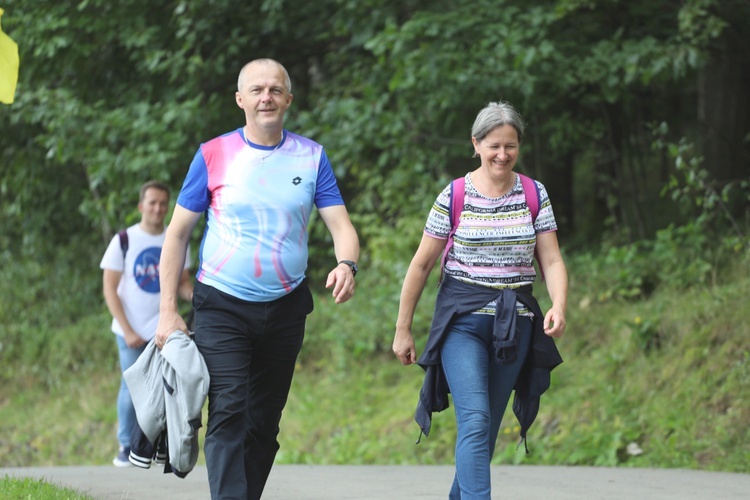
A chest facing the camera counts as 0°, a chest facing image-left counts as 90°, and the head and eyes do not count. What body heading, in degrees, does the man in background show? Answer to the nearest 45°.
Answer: approximately 0°

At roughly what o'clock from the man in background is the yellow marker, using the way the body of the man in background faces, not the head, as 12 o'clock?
The yellow marker is roughly at 12 o'clock from the man in background.
